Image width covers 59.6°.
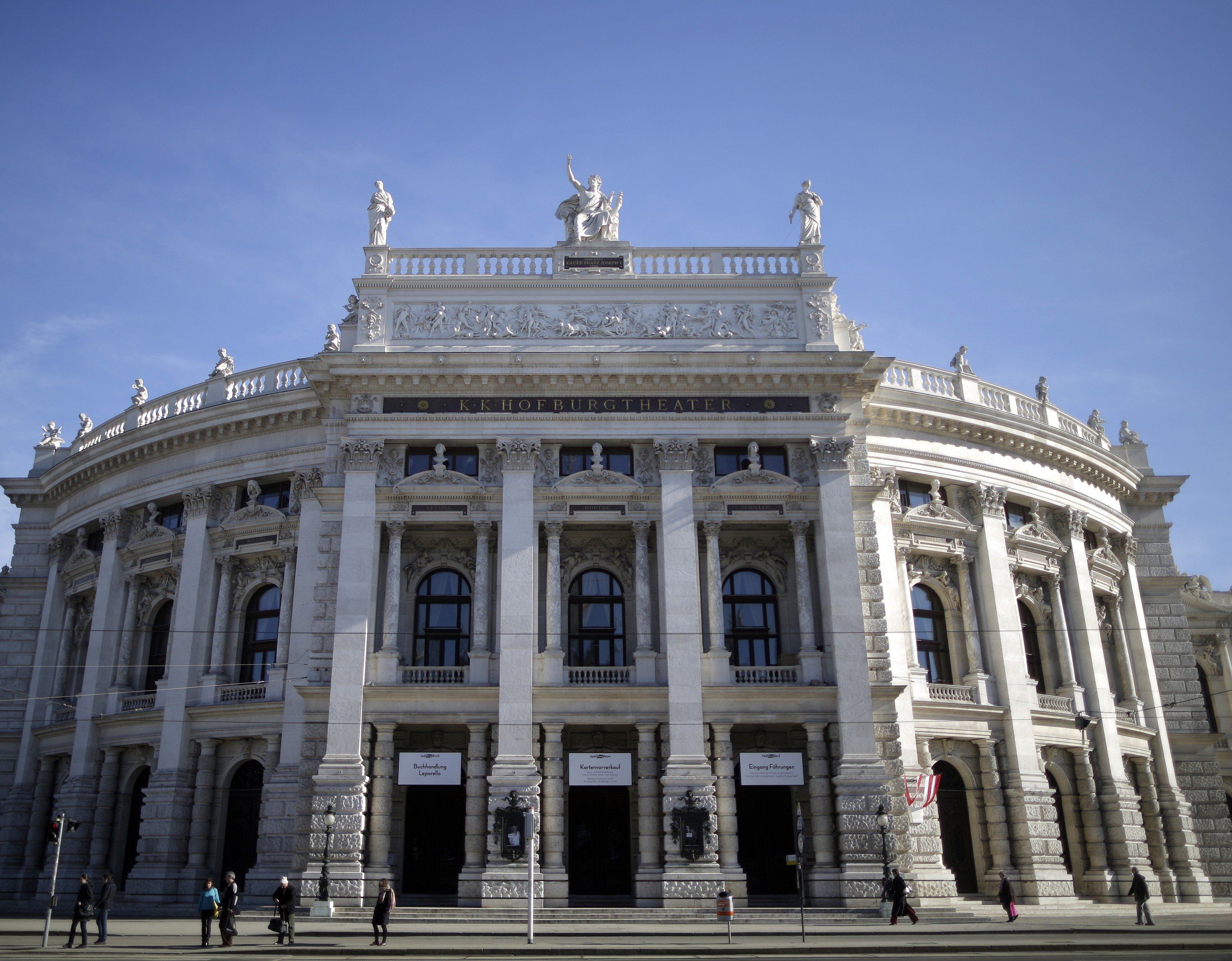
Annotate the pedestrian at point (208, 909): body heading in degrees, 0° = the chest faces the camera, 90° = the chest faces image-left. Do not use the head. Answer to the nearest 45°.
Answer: approximately 0°

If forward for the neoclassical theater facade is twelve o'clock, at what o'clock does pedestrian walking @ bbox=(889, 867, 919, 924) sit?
The pedestrian walking is roughly at 10 o'clock from the neoclassical theater facade.

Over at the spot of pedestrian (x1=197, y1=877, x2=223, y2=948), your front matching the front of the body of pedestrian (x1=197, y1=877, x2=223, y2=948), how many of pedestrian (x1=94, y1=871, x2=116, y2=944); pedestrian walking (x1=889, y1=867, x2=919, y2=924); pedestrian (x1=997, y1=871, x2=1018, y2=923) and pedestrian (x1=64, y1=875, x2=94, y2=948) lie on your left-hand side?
2

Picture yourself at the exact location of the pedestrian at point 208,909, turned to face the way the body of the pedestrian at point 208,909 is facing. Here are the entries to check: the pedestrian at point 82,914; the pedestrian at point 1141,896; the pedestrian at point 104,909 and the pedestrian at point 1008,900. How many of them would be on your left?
2

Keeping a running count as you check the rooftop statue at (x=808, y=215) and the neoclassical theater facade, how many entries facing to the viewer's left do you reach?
0

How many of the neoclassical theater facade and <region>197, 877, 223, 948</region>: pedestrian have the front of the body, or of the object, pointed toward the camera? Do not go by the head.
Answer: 2
